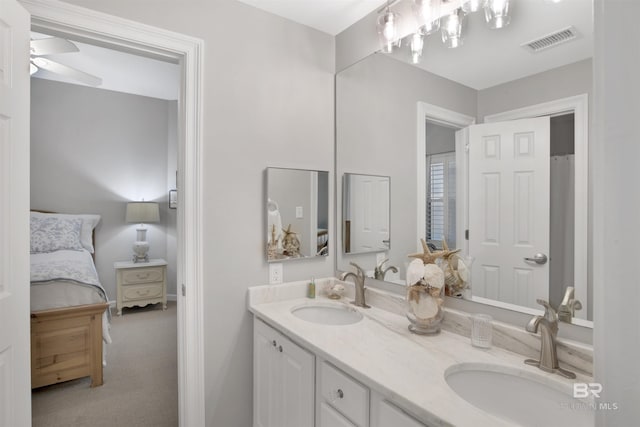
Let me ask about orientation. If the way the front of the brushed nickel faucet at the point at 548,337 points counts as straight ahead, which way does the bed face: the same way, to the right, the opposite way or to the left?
to the left

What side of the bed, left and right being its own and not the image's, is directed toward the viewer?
front

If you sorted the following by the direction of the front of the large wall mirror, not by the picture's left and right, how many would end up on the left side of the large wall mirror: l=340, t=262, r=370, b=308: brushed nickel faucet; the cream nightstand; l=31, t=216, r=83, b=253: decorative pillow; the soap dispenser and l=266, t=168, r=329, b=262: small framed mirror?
0

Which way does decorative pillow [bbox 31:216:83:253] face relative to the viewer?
toward the camera

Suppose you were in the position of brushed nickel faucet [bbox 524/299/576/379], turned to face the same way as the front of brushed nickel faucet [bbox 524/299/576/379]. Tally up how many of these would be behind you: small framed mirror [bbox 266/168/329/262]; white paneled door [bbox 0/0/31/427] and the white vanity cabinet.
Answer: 0

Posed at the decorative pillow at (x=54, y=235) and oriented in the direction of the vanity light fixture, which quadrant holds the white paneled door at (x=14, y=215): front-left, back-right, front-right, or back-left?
front-right

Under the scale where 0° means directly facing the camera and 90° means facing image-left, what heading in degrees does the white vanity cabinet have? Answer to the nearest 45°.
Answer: approximately 45°

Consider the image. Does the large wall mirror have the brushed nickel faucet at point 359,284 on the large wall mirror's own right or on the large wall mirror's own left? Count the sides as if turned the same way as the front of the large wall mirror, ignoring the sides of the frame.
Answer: on the large wall mirror's own right

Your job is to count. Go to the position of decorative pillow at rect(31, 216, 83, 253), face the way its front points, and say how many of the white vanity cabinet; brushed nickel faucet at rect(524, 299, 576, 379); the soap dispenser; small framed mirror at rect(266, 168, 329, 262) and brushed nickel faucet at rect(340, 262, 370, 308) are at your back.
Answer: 0

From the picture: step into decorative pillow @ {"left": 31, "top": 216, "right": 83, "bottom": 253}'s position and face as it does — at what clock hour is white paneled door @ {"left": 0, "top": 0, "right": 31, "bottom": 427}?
The white paneled door is roughly at 12 o'clock from the decorative pillow.

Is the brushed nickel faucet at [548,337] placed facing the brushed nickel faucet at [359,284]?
no

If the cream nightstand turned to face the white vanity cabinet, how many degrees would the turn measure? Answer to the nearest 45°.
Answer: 0° — it already faces it

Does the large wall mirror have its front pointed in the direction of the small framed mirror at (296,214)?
no

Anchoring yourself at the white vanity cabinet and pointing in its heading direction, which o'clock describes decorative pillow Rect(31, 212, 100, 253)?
The decorative pillow is roughly at 3 o'clock from the white vanity cabinet.

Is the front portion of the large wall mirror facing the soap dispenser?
no
